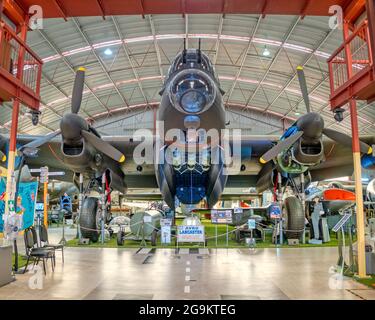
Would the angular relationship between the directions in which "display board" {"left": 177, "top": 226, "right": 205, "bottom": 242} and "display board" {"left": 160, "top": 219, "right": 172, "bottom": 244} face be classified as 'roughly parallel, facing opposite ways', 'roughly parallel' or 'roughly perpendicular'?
roughly parallel

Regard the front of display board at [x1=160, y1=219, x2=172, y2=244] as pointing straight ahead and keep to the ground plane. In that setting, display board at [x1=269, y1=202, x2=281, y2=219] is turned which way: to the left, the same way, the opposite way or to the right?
the same way

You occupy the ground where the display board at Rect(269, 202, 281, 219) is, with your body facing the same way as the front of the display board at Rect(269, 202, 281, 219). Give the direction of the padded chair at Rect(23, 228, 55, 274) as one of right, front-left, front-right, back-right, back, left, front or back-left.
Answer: front-right

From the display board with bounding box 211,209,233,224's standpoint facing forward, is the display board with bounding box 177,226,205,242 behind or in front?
in front

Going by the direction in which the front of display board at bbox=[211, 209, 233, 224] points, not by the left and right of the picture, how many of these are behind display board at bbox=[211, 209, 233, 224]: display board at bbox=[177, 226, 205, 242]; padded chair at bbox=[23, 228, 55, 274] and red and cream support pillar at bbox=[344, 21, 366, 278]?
0

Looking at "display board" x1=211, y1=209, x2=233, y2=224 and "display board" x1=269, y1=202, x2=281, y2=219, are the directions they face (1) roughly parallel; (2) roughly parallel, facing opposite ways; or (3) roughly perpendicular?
roughly parallel

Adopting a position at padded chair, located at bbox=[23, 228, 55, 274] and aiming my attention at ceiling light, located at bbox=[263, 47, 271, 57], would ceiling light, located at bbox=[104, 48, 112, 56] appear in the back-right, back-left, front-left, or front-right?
front-left

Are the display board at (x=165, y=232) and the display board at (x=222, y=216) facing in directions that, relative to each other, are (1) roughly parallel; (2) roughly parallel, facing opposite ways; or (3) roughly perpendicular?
roughly parallel

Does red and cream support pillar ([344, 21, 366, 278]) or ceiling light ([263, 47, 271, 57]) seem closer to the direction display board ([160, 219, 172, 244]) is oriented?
the red and cream support pillar

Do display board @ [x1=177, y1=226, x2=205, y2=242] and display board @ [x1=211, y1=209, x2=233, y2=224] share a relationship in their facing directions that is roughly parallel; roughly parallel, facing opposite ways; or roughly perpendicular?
roughly parallel

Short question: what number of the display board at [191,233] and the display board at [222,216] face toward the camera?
2

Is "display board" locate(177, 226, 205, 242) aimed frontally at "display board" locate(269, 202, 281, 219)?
no

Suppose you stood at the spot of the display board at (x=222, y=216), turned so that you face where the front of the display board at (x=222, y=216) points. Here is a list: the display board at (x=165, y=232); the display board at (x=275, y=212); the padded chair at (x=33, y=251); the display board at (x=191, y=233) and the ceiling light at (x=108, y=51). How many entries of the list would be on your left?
1

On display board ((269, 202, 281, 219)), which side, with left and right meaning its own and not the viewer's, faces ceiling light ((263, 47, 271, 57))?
back

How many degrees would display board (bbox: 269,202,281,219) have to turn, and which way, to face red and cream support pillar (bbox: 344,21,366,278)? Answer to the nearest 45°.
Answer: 0° — it already faces it

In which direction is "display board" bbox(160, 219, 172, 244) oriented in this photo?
toward the camera

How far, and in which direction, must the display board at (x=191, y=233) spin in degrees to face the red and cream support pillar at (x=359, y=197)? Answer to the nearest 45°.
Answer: approximately 45° to its left

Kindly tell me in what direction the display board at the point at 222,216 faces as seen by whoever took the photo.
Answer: facing the viewer
